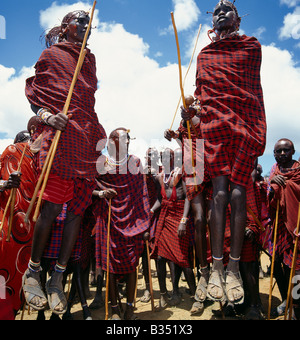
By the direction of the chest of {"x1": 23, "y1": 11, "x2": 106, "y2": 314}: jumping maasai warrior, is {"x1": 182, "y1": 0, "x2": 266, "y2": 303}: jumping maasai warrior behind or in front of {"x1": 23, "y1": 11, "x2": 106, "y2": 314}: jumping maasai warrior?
in front

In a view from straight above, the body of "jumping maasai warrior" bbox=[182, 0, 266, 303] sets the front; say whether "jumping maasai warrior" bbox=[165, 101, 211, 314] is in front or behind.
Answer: behind

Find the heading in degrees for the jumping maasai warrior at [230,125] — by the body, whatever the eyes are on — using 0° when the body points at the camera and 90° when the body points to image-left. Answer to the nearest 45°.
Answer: approximately 0°

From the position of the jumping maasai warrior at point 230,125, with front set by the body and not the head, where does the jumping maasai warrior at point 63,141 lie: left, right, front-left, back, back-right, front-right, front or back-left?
right

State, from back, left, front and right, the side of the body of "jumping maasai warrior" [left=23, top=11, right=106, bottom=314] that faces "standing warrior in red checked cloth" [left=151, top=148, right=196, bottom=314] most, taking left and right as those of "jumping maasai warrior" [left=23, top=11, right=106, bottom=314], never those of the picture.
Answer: left

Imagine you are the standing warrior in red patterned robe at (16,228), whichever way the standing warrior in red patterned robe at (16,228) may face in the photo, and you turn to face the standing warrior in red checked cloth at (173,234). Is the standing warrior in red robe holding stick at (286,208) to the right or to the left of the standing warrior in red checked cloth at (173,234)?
right

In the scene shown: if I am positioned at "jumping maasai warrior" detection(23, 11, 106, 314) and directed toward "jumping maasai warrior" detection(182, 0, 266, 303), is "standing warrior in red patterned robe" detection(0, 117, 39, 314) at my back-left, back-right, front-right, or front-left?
back-left
